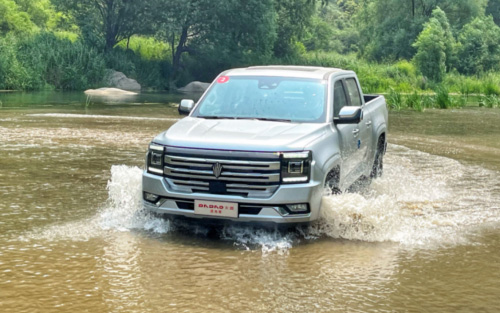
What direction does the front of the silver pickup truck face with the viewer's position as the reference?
facing the viewer and to the left of the viewer

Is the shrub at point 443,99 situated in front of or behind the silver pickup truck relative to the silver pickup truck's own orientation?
behind
